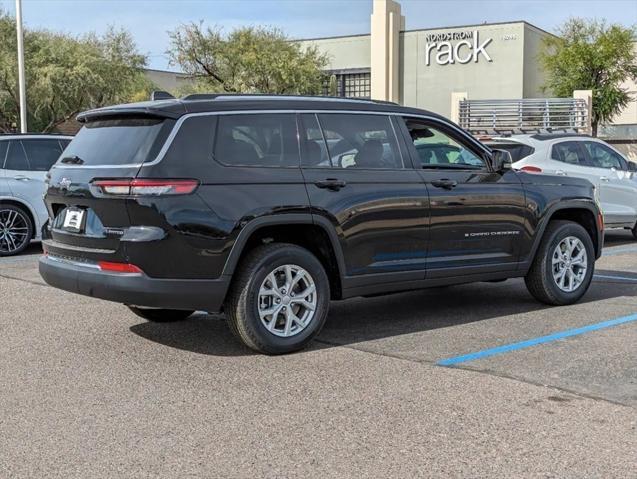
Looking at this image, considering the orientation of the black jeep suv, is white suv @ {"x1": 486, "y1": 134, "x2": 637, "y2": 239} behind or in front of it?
in front

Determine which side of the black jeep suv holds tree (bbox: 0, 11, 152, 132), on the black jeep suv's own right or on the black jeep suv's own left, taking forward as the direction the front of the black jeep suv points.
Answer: on the black jeep suv's own left

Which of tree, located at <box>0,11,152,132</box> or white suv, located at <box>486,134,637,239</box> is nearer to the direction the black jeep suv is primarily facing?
the white suv

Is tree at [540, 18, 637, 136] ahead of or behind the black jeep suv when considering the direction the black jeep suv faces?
ahead

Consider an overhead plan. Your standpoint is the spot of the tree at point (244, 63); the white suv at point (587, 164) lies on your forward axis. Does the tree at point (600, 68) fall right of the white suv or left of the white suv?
left

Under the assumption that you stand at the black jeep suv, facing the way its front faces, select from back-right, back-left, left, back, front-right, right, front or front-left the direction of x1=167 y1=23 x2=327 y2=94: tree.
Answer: front-left

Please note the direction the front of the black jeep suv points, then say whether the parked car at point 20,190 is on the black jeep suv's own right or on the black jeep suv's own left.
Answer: on the black jeep suv's own left

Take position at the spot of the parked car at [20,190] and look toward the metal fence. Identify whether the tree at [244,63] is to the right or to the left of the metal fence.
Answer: left

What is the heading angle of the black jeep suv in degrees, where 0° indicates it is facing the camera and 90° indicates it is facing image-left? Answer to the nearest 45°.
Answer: approximately 225°
